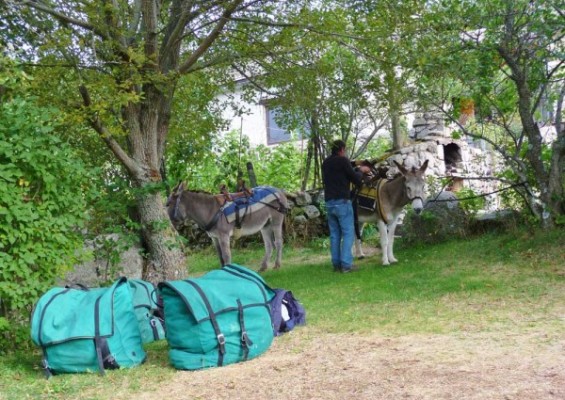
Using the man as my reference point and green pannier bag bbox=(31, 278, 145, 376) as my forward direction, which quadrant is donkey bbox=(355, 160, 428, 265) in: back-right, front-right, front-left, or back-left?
back-left

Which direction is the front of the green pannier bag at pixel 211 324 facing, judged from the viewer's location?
facing the viewer and to the right of the viewer

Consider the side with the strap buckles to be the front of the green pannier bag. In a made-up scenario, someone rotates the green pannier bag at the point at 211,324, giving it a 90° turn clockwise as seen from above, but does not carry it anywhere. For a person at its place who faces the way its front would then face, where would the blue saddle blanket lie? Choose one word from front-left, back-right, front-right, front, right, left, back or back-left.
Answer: back-right

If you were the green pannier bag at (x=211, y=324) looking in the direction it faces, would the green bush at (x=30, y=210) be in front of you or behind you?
behind

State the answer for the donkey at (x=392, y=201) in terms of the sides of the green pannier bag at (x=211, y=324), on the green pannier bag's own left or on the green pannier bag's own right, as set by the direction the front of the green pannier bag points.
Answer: on the green pannier bag's own left

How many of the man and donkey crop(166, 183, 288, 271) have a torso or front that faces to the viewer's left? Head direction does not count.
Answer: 1

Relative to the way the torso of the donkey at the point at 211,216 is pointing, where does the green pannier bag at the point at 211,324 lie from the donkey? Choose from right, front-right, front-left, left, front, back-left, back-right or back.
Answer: left

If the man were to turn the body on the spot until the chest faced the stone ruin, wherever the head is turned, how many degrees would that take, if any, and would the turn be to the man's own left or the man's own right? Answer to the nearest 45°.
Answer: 0° — they already face it

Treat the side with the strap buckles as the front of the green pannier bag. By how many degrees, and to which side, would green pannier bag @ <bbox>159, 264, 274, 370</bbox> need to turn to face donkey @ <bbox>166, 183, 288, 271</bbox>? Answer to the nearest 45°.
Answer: approximately 135° to its left

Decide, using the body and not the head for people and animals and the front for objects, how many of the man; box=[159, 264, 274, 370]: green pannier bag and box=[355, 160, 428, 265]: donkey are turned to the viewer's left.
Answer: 0

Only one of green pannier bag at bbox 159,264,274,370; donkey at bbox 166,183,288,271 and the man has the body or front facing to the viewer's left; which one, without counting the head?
the donkey

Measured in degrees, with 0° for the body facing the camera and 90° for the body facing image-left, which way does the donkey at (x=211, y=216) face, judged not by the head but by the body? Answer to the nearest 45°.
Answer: approximately 90°
